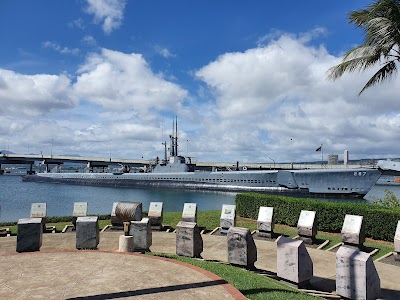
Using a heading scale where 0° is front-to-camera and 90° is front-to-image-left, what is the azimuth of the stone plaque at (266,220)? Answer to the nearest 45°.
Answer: approximately 0°

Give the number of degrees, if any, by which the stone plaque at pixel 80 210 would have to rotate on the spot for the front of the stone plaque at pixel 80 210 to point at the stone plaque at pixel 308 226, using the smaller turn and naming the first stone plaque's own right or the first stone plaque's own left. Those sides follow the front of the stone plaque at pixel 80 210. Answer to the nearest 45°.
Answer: approximately 45° to the first stone plaque's own left

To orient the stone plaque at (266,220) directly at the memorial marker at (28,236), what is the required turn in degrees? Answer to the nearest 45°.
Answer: approximately 45° to its right

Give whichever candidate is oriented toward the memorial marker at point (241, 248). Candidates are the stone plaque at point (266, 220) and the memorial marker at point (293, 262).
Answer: the stone plaque

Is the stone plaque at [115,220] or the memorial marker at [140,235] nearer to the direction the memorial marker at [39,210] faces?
the memorial marker

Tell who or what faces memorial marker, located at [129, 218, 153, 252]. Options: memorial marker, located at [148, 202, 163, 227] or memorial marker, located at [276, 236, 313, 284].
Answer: memorial marker, located at [148, 202, 163, 227]

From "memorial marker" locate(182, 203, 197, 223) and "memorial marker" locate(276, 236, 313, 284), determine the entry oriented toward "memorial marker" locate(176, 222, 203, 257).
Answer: "memorial marker" locate(182, 203, 197, 223)

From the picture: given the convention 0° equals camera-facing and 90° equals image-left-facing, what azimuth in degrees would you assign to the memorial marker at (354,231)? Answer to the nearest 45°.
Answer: approximately 45°

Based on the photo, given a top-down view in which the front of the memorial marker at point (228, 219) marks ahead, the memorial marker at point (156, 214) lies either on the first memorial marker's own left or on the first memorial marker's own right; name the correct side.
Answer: on the first memorial marker's own right

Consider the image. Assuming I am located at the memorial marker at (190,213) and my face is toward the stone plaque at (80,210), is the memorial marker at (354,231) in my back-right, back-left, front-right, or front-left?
back-left
